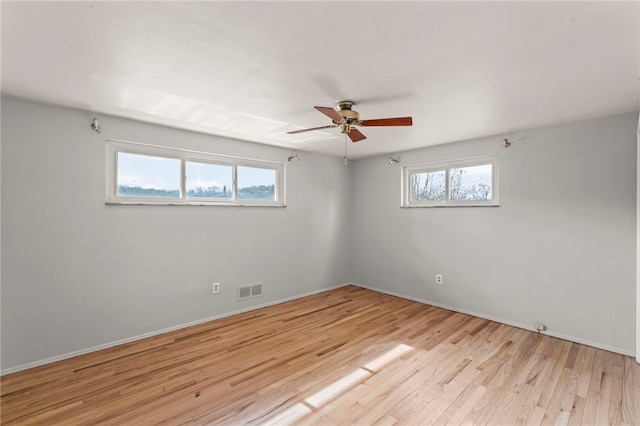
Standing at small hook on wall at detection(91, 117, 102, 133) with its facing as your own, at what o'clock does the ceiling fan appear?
The ceiling fan is roughly at 12 o'clock from the small hook on wall.

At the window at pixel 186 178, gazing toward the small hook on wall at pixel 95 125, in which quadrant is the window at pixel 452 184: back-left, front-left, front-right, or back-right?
back-left

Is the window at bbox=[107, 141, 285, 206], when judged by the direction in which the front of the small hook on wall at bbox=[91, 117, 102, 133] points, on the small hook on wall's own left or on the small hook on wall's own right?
on the small hook on wall's own left

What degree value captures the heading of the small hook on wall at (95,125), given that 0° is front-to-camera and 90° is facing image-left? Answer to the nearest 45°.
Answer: approximately 315°
